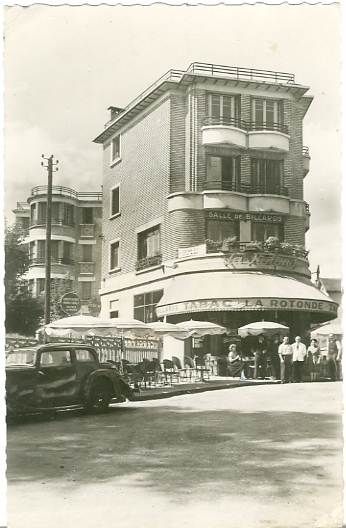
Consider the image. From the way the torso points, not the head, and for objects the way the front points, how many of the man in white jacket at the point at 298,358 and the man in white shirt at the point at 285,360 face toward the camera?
2

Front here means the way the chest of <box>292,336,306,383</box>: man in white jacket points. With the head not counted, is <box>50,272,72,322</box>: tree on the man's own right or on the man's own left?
on the man's own right

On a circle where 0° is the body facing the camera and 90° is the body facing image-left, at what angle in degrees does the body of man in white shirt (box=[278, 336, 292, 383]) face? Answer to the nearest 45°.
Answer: approximately 0°

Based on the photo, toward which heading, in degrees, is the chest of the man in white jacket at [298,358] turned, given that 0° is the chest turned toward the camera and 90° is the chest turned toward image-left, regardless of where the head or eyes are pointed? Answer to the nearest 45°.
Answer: approximately 0°

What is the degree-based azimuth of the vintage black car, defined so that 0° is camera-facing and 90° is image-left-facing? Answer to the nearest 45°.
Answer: approximately 45°

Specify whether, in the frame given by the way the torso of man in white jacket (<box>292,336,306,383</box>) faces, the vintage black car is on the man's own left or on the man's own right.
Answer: on the man's own right
